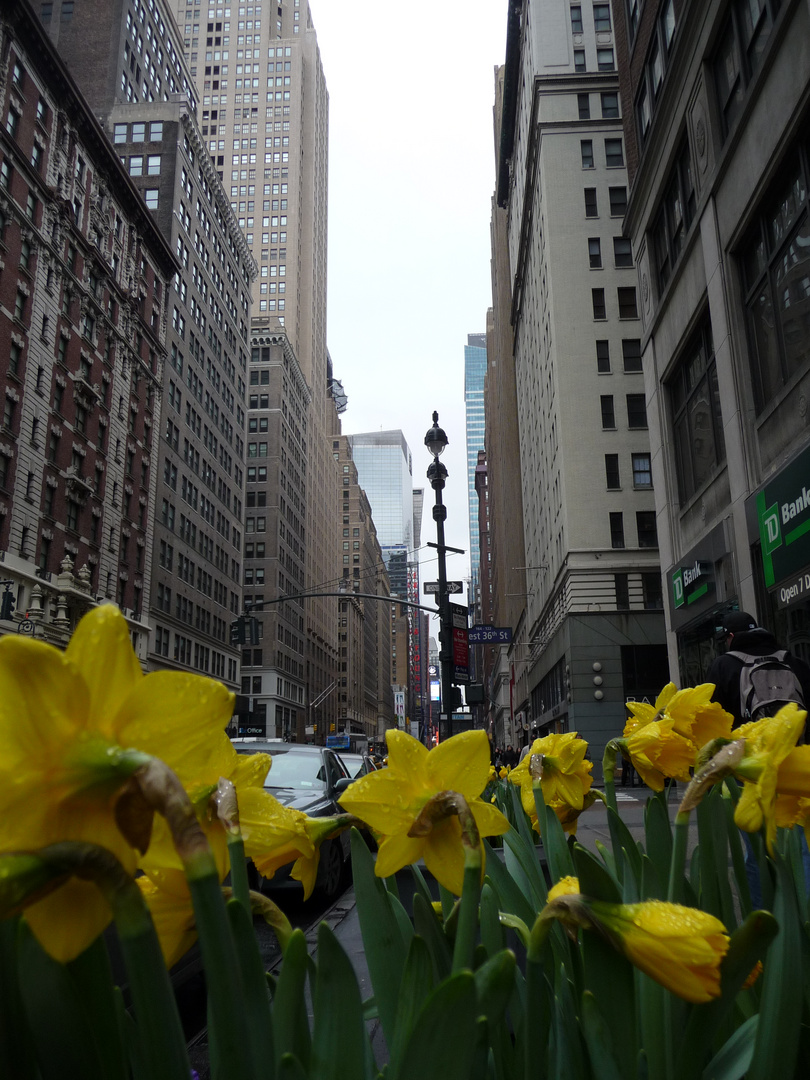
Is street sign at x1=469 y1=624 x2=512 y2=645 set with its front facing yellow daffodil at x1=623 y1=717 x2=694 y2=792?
yes

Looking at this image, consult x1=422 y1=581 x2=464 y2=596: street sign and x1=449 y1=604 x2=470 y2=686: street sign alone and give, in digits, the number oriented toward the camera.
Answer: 2

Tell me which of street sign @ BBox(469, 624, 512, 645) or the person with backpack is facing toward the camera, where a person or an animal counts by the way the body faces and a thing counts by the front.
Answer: the street sign

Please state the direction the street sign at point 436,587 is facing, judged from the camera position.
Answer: facing the viewer

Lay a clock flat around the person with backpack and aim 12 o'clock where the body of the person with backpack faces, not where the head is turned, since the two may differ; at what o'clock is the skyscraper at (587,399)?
The skyscraper is roughly at 1 o'clock from the person with backpack.

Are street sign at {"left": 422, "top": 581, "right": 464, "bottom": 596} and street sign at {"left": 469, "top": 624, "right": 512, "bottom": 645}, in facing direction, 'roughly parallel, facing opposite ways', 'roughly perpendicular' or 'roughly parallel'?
roughly parallel

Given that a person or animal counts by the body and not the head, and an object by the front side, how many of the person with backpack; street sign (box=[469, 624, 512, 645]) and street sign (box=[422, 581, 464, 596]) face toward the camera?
2

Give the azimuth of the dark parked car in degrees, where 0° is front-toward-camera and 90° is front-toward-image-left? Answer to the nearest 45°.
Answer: approximately 45°

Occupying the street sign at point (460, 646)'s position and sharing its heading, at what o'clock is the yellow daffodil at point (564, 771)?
The yellow daffodil is roughly at 12 o'clock from the street sign.

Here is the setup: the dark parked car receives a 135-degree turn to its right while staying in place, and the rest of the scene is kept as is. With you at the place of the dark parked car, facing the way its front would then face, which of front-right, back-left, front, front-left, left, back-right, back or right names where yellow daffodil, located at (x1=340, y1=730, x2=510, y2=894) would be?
back

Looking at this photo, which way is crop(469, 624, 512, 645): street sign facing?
toward the camera

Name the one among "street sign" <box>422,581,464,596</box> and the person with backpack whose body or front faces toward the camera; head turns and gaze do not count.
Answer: the street sign

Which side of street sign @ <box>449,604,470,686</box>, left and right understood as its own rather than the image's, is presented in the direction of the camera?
front

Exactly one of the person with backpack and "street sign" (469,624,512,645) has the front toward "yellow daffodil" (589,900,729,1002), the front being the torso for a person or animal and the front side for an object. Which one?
the street sign

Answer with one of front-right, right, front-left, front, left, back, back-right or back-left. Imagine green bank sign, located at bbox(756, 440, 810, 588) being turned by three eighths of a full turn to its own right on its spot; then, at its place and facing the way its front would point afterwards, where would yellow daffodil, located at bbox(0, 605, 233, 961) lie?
back

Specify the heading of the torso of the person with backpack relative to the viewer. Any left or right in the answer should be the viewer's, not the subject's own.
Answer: facing away from the viewer and to the left of the viewer

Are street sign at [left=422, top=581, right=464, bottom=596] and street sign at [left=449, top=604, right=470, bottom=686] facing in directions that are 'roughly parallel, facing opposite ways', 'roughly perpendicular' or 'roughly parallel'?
roughly parallel

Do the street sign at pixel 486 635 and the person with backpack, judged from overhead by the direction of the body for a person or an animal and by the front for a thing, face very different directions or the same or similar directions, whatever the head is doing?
very different directions

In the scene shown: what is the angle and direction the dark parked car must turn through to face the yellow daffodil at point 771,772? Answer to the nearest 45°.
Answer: approximately 45° to its left

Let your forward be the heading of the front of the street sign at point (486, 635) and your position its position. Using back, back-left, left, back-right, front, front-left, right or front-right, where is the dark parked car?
front

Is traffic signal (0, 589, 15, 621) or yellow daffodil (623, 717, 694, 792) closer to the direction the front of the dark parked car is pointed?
the yellow daffodil

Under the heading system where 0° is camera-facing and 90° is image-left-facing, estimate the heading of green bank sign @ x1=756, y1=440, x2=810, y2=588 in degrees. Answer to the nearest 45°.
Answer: approximately 45°
